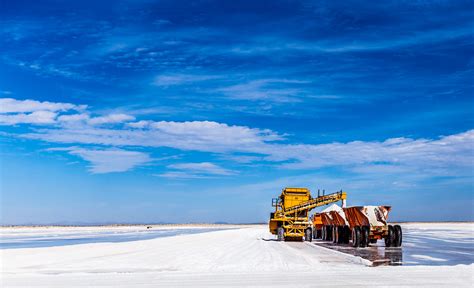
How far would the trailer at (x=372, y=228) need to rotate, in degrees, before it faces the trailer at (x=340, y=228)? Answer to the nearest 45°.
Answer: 0° — it already faces it

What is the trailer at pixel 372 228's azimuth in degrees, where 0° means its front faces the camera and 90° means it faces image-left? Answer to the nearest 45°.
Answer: approximately 135°

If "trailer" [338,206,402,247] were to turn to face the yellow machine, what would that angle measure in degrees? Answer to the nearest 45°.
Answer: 0° — it already faces it
